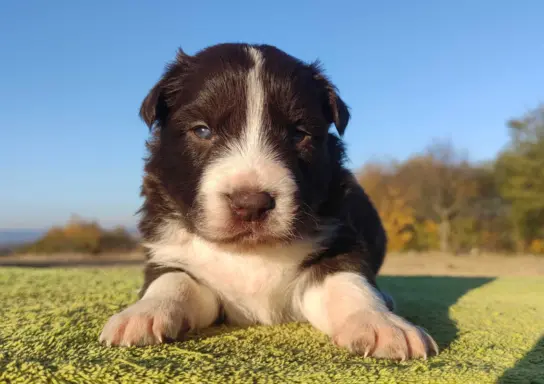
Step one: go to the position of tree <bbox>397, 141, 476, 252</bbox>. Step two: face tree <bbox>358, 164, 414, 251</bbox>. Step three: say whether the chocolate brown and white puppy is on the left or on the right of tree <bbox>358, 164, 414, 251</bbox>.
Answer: left

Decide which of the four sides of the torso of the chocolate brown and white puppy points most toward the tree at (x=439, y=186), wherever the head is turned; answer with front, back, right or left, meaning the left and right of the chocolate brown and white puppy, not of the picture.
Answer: back

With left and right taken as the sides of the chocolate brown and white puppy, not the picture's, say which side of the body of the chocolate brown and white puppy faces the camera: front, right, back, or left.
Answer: front

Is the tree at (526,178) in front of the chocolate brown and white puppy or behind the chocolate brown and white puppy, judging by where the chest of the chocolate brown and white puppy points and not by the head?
behind

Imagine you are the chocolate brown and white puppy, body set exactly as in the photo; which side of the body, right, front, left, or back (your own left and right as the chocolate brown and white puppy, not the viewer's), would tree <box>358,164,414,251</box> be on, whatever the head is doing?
back
